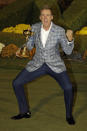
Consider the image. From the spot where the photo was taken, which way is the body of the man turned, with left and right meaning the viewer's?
facing the viewer
